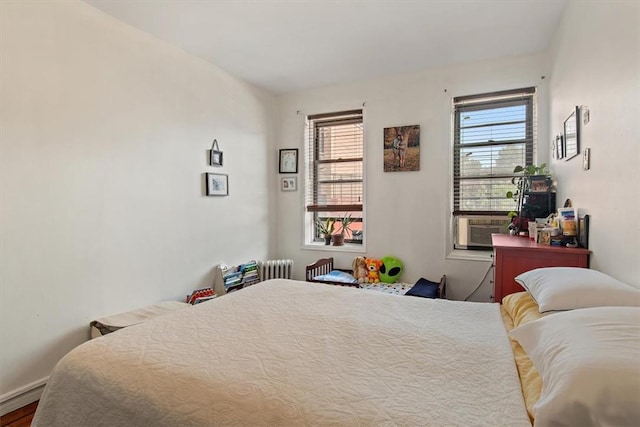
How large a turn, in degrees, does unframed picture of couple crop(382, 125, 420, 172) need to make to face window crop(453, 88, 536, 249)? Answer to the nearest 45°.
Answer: approximately 90° to its left

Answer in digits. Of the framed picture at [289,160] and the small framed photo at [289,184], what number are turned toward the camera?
2

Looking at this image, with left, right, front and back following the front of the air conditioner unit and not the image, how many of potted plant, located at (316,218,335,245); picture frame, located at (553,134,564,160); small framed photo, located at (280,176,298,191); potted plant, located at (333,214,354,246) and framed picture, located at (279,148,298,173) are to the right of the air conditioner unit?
4

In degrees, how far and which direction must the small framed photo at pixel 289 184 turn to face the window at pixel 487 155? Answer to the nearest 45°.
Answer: approximately 45° to its left

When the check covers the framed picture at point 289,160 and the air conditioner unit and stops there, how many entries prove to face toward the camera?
2

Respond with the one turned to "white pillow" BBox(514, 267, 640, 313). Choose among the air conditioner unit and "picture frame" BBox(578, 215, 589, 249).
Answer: the air conditioner unit

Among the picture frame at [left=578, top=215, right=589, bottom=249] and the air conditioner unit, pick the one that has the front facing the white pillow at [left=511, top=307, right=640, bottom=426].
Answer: the air conditioner unit

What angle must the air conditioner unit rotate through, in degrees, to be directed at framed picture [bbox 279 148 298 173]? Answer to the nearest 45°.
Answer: approximately 90° to its right

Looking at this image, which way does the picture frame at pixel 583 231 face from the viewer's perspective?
to the viewer's left

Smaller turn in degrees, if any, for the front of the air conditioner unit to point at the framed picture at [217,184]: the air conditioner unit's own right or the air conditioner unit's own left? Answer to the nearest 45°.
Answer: approximately 45° to the air conditioner unit's own right

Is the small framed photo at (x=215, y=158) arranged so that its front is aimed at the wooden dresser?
yes
